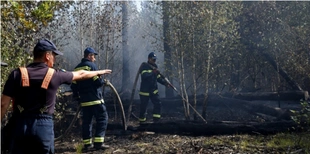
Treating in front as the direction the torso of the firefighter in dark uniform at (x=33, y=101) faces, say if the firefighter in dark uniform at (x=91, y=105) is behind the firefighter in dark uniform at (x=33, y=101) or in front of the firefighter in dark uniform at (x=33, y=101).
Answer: in front

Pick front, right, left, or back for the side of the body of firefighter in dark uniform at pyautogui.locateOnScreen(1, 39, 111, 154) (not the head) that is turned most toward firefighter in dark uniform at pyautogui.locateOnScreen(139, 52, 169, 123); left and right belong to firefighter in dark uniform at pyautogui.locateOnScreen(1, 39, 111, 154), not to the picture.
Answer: front

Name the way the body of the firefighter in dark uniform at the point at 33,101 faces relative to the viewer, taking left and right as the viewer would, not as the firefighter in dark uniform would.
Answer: facing away from the viewer and to the right of the viewer

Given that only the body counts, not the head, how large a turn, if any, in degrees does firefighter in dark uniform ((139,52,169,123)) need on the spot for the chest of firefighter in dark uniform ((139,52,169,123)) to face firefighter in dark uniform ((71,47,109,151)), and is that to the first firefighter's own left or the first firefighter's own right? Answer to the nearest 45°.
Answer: approximately 90° to the first firefighter's own right

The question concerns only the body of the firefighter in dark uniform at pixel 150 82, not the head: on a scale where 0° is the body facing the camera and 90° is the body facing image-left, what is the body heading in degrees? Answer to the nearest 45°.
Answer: approximately 315°

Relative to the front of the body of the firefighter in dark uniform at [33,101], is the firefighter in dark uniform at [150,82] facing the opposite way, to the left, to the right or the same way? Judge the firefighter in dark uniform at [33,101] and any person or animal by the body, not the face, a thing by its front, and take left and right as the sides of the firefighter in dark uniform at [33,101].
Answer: to the right
